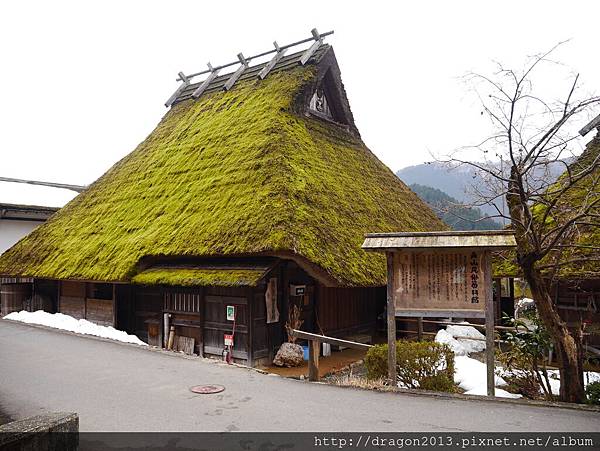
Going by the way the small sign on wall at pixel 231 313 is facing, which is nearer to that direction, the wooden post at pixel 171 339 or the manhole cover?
the manhole cover

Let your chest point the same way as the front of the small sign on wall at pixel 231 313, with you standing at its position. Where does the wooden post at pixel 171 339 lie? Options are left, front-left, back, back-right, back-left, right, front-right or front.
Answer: back-right

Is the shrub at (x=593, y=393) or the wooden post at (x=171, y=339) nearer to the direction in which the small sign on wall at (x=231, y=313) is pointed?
the shrub

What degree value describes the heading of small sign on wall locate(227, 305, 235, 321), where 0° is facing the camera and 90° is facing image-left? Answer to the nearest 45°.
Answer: approximately 0°

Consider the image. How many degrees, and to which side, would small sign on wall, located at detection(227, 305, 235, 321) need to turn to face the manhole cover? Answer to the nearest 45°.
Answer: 0° — it already faces it
